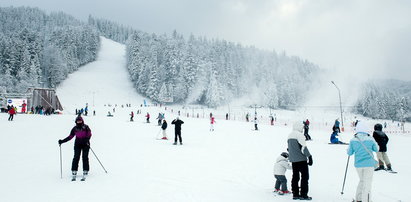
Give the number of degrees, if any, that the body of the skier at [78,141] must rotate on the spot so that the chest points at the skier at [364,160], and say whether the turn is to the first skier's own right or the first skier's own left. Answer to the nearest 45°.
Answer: approximately 45° to the first skier's own left

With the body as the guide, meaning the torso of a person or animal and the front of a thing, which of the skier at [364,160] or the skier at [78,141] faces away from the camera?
the skier at [364,160]

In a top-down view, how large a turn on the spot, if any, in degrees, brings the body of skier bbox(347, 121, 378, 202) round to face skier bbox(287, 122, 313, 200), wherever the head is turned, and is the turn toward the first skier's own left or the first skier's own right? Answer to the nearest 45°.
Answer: approximately 90° to the first skier's own left

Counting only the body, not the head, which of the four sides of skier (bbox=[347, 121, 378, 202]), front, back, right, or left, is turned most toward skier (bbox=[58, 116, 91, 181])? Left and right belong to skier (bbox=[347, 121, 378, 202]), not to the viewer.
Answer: left

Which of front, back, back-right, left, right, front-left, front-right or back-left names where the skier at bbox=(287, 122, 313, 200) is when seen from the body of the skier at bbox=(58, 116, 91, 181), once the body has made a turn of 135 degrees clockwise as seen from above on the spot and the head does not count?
back

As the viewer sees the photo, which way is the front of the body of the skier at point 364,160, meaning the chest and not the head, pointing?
away from the camera

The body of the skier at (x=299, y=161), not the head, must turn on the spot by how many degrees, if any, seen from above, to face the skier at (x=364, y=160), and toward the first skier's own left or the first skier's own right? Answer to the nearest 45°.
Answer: approximately 45° to the first skier's own right

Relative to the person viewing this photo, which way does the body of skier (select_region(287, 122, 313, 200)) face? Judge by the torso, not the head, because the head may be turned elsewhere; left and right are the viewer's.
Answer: facing away from the viewer and to the right of the viewer

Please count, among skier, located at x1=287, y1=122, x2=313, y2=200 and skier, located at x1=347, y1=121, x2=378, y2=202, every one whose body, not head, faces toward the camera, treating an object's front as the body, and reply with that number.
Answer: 0

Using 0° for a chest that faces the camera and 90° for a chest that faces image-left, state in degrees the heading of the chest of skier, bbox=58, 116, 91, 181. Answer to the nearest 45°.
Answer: approximately 0°
